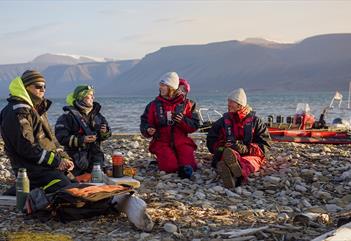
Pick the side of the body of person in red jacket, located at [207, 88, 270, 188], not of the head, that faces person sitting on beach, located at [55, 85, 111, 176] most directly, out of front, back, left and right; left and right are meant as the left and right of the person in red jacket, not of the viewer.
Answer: right

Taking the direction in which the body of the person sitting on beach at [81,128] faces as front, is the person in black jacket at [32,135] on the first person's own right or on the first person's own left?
on the first person's own right

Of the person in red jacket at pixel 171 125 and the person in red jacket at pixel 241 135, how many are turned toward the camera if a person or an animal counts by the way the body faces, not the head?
2

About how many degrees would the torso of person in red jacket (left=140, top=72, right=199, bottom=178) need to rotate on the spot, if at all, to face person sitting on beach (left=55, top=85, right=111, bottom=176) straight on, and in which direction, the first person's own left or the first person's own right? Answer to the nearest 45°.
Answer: approximately 45° to the first person's own right

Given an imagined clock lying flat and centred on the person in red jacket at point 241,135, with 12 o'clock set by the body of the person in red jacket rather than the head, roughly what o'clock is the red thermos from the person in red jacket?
The red thermos is roughly at 2 o'clock from the person in red jacket.

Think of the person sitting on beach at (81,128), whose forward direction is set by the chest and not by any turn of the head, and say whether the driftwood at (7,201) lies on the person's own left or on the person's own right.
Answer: on the person's own right

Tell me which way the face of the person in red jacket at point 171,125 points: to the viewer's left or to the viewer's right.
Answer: to the viewer's left

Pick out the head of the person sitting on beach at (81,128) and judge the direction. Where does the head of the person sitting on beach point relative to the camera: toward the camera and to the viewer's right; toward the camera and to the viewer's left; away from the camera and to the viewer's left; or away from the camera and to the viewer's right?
toward the camera and to the viewer's right

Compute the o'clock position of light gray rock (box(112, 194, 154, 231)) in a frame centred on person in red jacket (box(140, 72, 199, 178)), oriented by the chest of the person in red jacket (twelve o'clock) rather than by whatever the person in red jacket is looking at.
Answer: The light gray rock is roughly at 12 o'clock from the person in red jacket.

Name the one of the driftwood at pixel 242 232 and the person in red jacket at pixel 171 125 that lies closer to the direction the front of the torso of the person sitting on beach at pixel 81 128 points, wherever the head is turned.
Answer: the driftwood

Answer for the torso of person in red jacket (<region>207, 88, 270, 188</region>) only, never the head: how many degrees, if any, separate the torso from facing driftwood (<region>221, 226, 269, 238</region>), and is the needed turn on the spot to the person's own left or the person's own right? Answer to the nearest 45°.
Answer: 0° — they already face it
